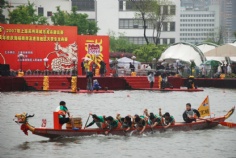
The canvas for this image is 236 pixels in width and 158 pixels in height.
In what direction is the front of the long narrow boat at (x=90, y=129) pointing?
to the viewer's left

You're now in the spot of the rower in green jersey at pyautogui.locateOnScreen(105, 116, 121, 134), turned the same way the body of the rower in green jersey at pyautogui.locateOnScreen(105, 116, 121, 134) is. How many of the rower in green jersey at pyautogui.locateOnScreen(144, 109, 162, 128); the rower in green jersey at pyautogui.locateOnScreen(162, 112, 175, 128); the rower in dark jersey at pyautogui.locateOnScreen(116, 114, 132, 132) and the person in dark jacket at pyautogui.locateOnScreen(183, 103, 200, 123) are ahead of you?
0

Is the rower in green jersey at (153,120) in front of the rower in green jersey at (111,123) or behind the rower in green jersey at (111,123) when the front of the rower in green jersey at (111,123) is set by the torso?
behind

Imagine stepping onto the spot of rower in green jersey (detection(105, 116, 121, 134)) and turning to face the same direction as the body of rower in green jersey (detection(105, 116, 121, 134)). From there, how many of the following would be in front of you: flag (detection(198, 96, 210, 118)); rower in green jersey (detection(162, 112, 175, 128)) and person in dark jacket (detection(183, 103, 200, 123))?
0

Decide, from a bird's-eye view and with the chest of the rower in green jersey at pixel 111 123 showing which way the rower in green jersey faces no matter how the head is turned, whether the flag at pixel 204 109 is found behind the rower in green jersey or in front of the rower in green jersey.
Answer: behind

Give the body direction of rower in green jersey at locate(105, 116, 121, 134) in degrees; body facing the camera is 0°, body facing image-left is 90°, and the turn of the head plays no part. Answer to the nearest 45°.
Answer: approximately 90°

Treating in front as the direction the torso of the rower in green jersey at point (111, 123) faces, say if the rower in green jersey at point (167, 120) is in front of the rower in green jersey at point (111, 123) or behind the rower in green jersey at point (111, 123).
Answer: behind
